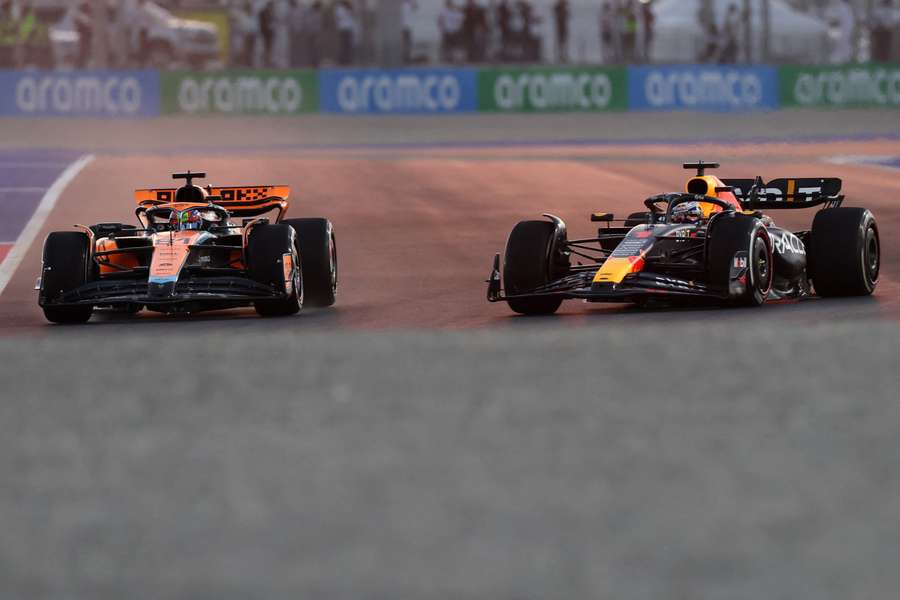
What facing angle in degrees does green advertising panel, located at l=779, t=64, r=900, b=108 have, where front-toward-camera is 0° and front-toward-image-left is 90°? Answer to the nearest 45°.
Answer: approximately 0°

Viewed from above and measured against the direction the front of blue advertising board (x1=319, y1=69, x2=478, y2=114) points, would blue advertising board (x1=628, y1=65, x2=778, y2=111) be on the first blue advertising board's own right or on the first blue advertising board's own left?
on the first blue advertising board's own left

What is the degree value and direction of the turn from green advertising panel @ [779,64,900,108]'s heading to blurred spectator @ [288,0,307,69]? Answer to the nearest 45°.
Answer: approximately 90° to its right

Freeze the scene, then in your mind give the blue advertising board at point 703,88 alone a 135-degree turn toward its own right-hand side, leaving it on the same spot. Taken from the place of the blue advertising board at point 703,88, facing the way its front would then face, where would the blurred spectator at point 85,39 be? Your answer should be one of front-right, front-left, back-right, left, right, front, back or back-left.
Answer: front-left

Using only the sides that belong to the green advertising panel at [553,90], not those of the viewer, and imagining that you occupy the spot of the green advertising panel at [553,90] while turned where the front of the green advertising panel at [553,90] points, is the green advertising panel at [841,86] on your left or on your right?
on your left

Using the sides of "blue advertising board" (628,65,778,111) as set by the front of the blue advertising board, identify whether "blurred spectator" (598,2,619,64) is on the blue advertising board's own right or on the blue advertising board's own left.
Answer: on the blue advertising board's own right

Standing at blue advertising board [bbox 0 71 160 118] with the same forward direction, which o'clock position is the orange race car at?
The orange race car is roughly at 12 o'clock from the blue advertising board.

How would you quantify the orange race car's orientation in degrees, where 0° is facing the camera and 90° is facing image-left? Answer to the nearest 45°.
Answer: approximately 0°
